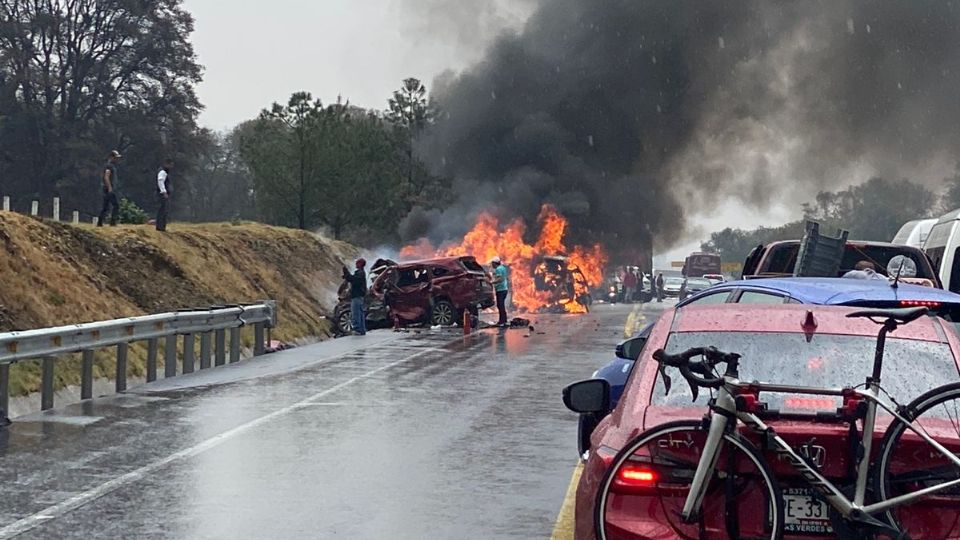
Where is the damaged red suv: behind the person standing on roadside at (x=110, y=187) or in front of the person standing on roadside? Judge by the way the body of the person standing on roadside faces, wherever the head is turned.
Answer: in front

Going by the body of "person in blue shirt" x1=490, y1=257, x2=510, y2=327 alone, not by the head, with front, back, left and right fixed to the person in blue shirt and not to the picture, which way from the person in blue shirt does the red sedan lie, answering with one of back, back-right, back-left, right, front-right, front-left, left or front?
left

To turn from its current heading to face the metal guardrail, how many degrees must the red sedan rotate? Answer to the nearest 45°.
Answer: approximately 45° to its left

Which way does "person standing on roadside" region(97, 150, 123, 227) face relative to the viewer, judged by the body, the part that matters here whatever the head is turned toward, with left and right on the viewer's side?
facing to the right of the viewer

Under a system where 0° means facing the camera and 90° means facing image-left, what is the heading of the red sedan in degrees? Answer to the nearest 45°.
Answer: approximately 180°

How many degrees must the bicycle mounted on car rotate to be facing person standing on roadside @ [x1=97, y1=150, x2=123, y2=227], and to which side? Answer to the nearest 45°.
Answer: approximately 45° to its right

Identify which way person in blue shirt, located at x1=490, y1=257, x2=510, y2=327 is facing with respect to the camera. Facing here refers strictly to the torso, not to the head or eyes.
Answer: to the viewer's left

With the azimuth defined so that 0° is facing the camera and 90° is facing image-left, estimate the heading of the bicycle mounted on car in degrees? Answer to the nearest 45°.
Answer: approximately 90°

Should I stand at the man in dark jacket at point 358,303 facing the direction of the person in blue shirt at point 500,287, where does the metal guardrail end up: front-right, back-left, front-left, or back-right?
back-right

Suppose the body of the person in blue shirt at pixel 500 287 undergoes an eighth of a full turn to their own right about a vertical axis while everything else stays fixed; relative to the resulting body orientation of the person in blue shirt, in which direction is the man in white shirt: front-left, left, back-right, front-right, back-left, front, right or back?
front-left

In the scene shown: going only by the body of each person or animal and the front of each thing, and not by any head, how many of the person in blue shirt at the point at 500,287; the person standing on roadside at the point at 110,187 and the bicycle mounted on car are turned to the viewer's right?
1
